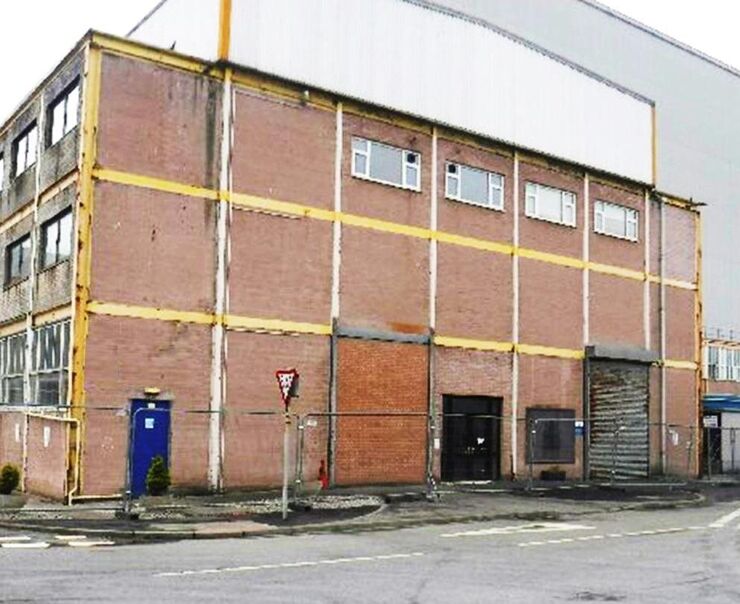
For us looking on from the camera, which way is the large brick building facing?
facing the viewer and to the right of the viewer

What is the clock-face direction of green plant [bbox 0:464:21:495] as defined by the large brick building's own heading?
The green plant is roughly at 3 o'clock from the large brick building.

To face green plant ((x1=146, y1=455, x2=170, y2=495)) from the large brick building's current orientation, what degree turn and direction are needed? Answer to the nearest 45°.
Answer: approximately 90° to its right
